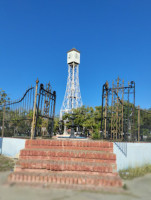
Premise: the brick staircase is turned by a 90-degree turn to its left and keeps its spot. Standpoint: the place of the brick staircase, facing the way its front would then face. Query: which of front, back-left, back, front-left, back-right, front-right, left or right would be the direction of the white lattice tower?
left

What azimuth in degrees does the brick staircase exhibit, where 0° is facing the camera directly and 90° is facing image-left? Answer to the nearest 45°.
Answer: approximately 0°
